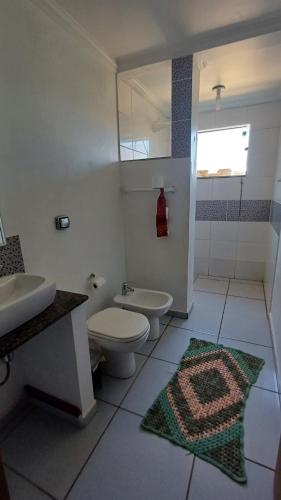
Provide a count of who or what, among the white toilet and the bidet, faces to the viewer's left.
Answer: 0

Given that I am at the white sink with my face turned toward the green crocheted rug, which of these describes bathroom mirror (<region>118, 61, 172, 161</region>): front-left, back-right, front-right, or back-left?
front-left

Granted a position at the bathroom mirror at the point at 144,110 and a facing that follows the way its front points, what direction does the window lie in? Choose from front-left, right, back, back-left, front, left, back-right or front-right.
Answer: back

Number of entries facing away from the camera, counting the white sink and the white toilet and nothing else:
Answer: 0

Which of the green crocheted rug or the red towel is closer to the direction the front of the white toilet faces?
the green crocheted rug

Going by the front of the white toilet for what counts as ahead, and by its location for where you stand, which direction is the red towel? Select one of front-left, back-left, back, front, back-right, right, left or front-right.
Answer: left

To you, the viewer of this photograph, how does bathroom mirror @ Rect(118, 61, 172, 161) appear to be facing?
facing the viewer and to the left of the viewer

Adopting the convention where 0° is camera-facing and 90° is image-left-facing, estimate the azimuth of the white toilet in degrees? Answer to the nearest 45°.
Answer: approximately 315°

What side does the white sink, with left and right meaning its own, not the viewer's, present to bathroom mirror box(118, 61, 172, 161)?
left

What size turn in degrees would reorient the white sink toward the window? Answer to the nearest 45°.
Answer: approximately 90° to its left

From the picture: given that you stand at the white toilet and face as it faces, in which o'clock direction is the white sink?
The white sink is roughly at 3 o'clock from the white toilet.

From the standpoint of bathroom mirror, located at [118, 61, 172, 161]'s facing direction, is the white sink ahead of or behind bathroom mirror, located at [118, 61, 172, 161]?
ahead

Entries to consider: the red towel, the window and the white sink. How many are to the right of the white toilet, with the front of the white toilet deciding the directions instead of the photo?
1

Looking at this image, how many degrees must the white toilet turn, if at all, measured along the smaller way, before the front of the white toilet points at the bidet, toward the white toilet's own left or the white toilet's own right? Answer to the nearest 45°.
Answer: approximately 90° to the white toilet's own left
